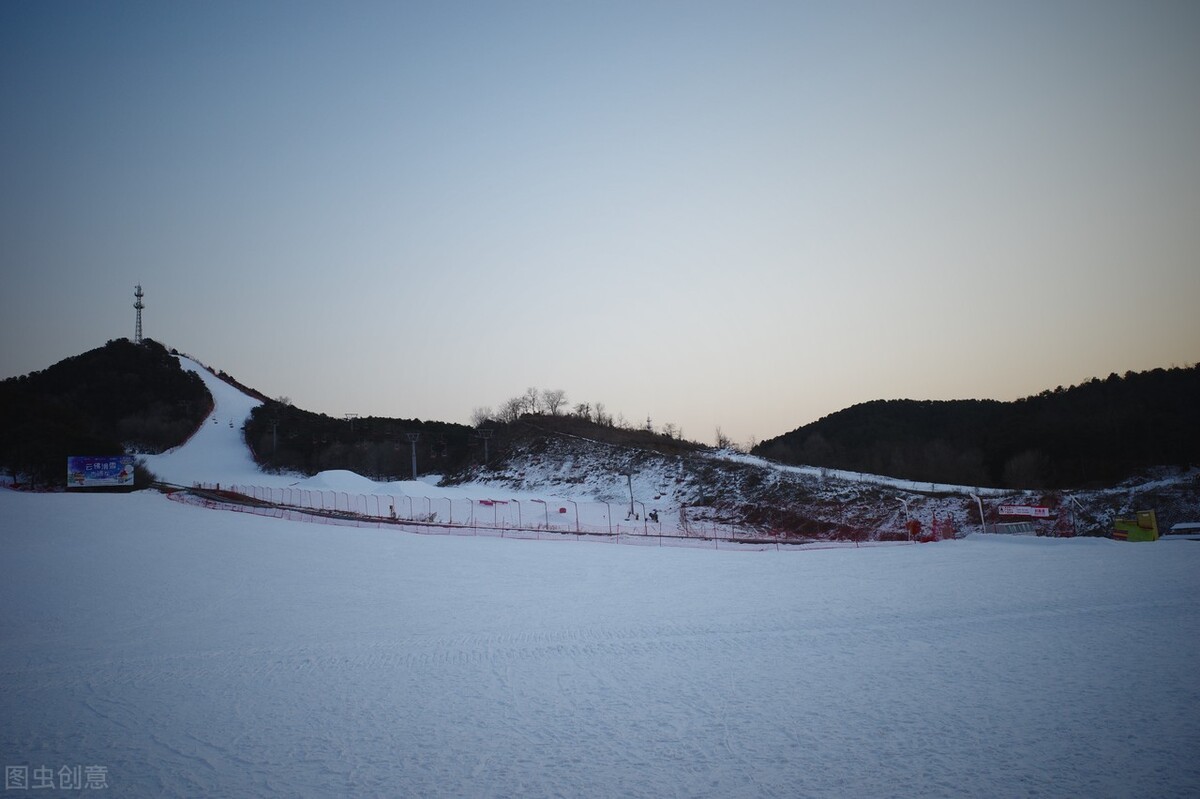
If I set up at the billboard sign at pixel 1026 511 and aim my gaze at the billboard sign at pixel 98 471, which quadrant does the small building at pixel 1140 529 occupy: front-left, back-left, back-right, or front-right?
back-left

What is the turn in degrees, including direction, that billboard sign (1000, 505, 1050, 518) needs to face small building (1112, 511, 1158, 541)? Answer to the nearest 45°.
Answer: approximately 45° to its left

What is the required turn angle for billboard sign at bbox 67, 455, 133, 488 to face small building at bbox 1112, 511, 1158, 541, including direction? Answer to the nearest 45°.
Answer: approximately 45° to its left

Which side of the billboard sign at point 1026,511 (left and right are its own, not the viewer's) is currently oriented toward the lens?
front

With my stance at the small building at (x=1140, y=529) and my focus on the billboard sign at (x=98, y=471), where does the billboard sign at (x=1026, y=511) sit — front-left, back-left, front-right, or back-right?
front-right

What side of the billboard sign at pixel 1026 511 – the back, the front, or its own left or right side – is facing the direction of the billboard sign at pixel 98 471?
right

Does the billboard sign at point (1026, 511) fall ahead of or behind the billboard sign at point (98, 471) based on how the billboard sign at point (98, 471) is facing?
ahead

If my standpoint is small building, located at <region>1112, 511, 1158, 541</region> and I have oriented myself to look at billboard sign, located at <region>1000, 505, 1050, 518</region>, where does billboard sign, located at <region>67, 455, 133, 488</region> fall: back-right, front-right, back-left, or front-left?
front-left

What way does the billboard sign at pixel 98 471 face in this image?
toward the camera

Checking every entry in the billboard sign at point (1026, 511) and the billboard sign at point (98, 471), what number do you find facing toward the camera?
2
